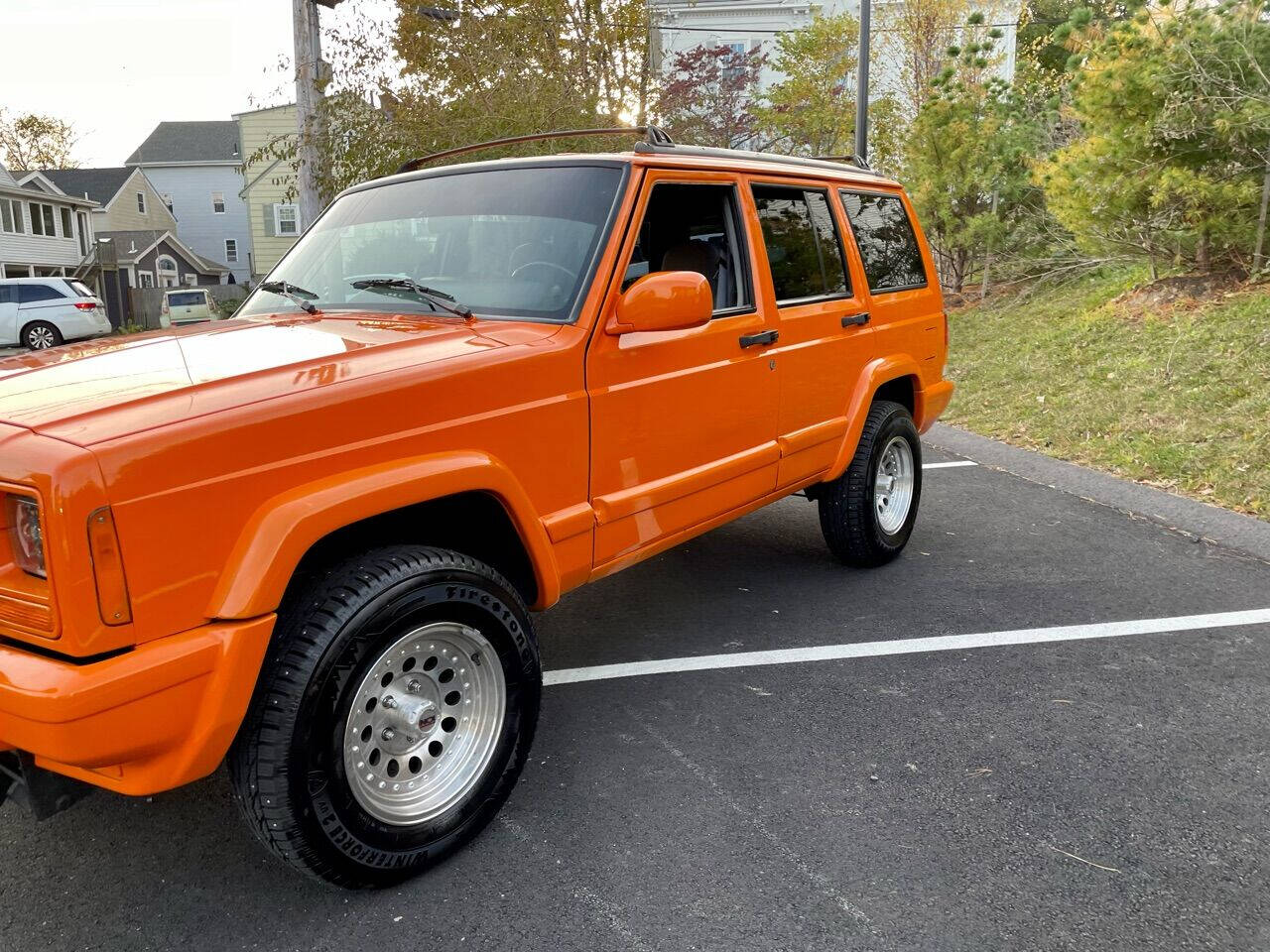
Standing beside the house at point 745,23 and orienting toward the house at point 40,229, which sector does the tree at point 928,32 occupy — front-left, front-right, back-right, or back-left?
back-left

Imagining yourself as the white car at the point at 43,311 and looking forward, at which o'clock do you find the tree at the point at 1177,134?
The tree is roughly at 8 o'clock from the white car.

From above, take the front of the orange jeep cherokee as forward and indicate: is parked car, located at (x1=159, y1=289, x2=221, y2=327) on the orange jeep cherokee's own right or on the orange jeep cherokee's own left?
on the orange jeep cherokee's own right

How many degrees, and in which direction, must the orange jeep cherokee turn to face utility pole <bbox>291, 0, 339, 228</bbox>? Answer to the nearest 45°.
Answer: approximately 135° to its right

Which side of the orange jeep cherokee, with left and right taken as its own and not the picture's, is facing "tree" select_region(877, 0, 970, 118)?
back

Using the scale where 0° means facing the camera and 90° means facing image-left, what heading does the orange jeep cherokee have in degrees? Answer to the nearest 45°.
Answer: approximately 45°

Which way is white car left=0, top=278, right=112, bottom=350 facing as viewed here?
to the viewer's left

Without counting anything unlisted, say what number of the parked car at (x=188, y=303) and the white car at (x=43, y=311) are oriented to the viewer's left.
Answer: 1

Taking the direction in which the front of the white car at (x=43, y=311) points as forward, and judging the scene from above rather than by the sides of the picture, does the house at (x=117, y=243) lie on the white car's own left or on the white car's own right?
on the white car's own right

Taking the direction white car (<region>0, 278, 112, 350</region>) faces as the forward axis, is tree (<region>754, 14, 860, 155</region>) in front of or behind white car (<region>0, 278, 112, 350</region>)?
behind

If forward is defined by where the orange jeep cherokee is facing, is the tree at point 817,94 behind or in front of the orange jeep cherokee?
behind

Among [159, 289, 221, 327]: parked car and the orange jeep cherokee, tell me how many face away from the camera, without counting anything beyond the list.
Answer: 1

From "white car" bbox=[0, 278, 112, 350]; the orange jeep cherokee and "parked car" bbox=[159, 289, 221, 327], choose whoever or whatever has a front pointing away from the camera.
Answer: the parked car

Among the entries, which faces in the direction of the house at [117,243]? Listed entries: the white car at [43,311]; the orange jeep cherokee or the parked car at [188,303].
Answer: the parked car

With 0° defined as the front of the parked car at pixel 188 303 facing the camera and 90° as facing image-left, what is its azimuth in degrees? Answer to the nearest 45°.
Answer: approximately 180°

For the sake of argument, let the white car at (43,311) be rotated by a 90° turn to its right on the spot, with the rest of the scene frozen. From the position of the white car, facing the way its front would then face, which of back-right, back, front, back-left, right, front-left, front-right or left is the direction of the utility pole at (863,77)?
back-right
